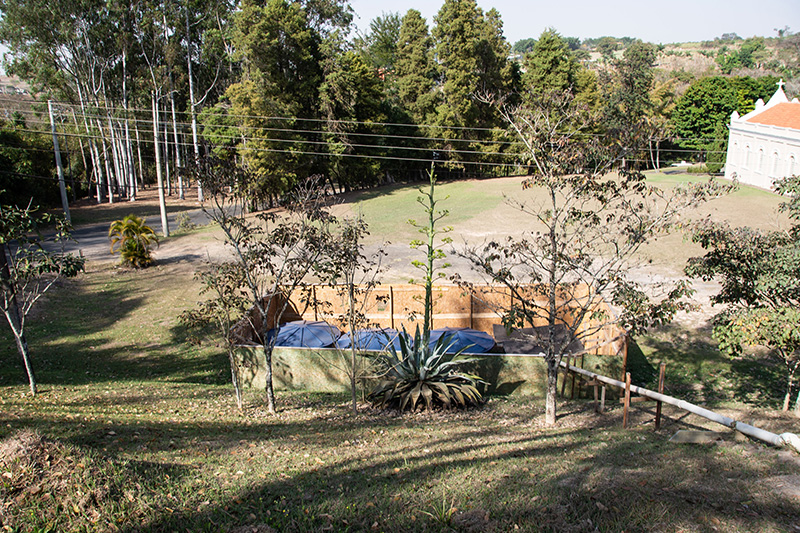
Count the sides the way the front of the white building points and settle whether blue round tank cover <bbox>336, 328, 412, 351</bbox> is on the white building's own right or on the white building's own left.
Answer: on the white building's own left

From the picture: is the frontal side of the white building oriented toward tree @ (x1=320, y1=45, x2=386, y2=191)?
no

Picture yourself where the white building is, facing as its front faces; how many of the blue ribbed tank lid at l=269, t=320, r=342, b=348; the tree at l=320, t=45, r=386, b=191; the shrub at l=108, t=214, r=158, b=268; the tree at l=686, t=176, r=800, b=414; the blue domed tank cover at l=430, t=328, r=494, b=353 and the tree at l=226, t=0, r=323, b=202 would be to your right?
0

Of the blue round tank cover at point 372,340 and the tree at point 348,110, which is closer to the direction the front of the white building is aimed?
the tree

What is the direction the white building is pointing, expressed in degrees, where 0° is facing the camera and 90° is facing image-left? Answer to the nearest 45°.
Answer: approximately 135°

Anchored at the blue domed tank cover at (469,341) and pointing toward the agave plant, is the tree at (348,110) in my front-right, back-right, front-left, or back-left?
back-right

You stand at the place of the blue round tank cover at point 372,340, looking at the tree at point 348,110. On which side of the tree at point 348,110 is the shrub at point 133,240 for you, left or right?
left

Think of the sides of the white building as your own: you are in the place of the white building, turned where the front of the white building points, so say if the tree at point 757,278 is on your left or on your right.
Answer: on your left

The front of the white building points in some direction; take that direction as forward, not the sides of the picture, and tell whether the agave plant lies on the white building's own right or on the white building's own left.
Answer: on the white building's own left

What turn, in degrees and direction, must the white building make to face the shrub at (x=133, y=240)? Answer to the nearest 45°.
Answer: approximately 90° to its left

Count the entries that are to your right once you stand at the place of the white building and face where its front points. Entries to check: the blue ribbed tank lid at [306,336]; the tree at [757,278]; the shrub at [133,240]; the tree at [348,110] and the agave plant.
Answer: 0

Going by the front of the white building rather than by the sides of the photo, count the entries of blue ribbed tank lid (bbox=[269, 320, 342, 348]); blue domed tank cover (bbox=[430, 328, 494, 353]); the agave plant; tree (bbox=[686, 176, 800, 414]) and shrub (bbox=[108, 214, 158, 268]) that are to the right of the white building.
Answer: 0

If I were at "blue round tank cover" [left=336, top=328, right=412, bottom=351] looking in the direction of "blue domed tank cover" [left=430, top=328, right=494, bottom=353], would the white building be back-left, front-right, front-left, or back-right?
front-left
